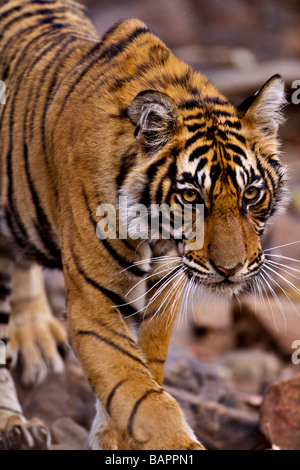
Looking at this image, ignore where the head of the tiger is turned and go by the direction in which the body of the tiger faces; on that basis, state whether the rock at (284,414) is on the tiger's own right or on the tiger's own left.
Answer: on the tiger's own left

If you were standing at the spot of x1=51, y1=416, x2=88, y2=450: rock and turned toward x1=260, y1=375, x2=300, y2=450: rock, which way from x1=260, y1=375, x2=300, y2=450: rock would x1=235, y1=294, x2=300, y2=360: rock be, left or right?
left

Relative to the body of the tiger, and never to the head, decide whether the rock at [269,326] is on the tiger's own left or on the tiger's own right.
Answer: on the tiger's own left

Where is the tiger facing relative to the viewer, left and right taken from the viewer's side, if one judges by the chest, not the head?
facing the viewer and to the right of the viewer

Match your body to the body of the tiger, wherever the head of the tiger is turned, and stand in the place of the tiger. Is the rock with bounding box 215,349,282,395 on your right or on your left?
on your left
